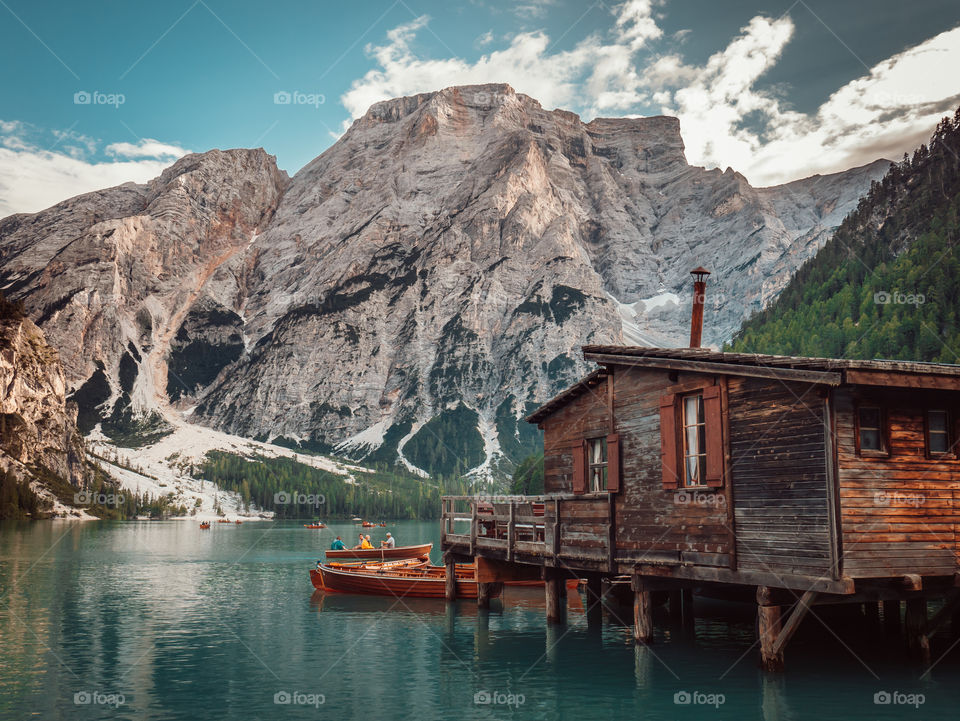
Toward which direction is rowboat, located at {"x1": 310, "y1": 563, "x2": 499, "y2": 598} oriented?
to the viewer's left

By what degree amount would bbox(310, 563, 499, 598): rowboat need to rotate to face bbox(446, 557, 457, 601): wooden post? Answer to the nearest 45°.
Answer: approximately 135° to its left
